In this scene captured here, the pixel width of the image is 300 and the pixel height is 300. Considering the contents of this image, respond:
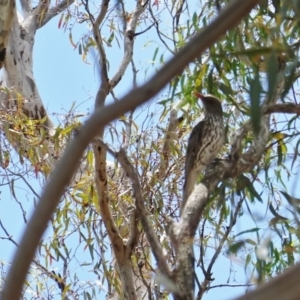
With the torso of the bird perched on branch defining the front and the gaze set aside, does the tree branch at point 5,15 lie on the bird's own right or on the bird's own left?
on the bird's own right

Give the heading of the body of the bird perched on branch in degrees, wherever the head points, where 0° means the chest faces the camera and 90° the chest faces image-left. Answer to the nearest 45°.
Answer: approximately 315°

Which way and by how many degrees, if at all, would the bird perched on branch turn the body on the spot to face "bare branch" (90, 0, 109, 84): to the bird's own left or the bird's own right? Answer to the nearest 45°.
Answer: approximately 90° to the bird's own right
